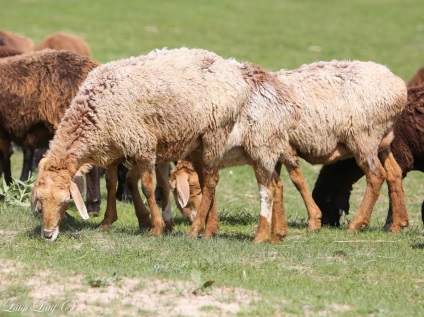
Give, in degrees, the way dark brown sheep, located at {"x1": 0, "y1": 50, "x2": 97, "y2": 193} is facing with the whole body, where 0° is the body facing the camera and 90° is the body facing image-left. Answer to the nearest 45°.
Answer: approximately 90°

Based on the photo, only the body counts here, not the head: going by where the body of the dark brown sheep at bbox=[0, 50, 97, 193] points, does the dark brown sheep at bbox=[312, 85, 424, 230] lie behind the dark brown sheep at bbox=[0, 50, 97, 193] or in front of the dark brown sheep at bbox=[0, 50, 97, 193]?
behind

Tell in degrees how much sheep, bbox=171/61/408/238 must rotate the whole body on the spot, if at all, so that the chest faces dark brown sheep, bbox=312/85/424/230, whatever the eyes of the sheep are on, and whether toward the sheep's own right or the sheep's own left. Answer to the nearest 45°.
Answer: approximately 135° to the sheep's own right

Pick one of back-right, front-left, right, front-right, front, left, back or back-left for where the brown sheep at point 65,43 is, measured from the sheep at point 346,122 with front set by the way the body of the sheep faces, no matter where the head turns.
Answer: front-right

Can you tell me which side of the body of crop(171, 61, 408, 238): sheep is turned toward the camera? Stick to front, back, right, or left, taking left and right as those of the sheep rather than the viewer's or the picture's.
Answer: left

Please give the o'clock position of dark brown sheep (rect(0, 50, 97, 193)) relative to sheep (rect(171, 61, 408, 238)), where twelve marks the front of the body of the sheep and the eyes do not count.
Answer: The dark brown sheep is roughly at 12 o'clock from the sheep.

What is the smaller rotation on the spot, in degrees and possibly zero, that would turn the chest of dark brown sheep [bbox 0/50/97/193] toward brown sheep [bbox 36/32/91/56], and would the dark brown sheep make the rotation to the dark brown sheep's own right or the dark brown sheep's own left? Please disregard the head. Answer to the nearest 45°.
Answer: approximately 90° to the dark brown sheep's own right

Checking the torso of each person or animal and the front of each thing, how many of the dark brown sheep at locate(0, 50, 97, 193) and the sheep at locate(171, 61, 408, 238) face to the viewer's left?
2
